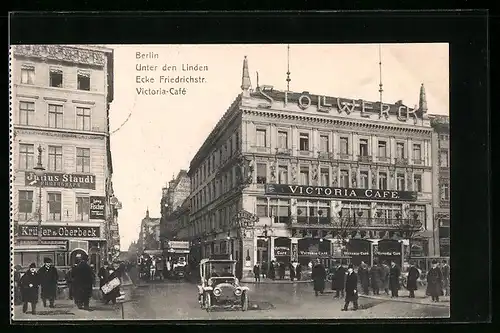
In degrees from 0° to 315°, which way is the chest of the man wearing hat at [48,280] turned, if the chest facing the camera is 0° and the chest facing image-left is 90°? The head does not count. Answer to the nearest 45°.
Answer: approximately 0°

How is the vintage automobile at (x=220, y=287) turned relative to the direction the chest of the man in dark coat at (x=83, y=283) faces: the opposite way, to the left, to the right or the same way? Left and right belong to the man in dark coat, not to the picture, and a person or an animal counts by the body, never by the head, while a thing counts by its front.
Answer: the opposite way
